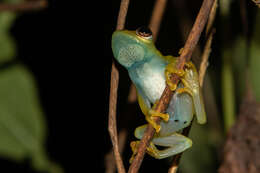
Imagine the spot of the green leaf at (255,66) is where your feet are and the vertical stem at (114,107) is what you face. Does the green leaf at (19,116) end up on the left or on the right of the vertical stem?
right

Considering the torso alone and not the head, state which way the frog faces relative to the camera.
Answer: to the viewer's left
